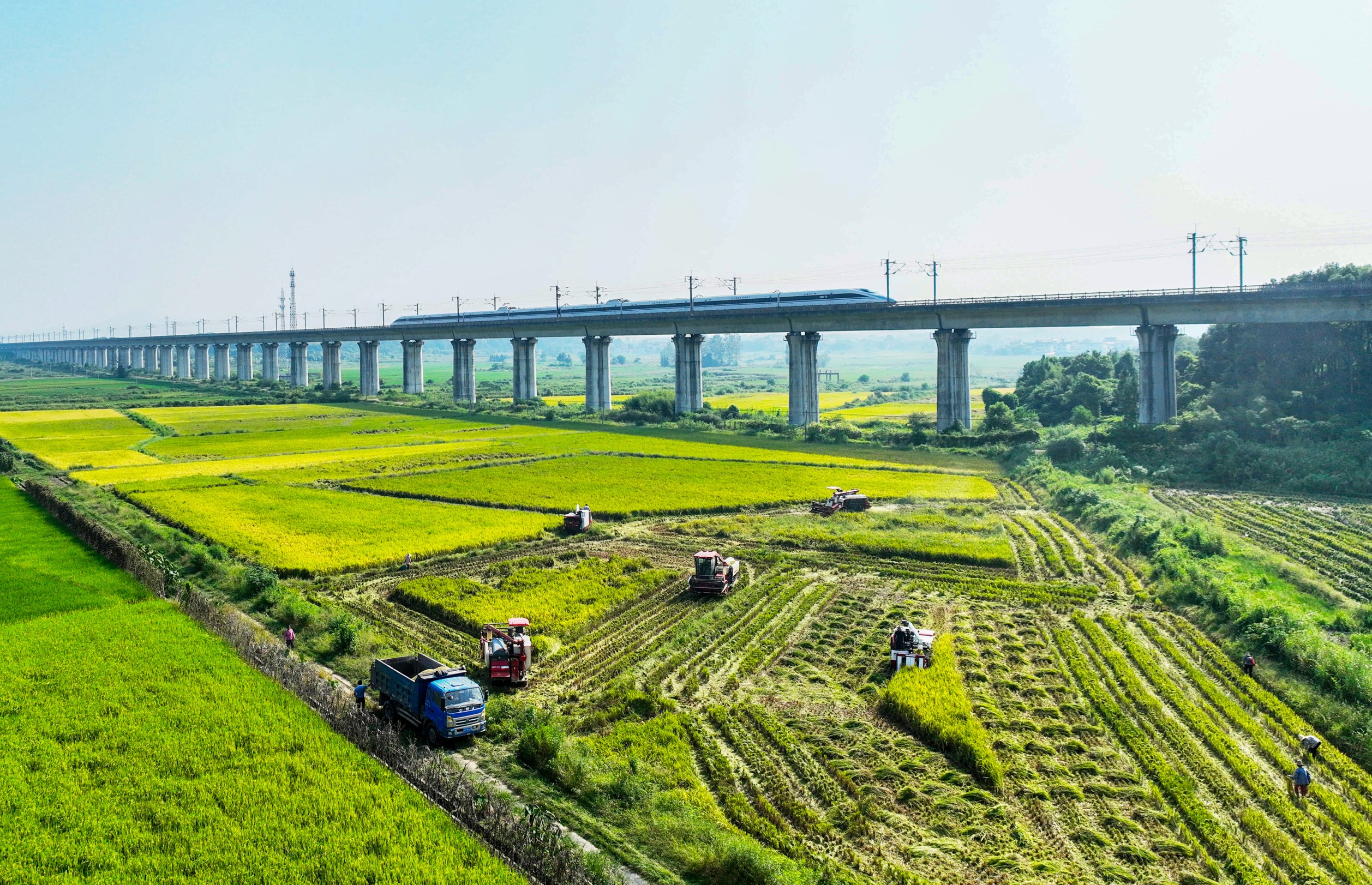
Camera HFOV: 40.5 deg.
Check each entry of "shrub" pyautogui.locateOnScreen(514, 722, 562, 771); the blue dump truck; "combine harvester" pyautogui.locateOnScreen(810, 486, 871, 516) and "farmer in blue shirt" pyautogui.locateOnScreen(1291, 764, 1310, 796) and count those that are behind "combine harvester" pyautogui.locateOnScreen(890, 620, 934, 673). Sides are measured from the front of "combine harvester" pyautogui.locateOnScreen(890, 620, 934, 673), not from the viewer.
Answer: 1

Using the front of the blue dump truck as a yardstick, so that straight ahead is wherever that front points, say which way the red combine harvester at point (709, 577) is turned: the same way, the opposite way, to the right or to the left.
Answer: to the right

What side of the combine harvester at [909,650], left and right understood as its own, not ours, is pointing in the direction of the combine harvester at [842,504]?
back

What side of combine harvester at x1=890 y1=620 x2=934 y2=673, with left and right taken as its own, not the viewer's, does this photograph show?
front

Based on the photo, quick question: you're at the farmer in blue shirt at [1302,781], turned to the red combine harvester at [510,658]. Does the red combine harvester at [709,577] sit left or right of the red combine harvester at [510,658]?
right

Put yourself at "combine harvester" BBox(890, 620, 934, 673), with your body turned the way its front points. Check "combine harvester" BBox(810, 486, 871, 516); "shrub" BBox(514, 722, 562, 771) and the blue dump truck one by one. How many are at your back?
1

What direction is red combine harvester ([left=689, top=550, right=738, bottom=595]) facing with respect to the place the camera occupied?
facing the viewer and to the left of the viewer

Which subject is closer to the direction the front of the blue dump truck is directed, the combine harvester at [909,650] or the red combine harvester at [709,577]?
the combine harvester

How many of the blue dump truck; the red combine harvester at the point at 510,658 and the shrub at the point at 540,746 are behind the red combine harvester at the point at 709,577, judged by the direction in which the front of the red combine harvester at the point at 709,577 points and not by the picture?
0

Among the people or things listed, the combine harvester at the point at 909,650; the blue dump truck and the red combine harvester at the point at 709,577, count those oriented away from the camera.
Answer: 0

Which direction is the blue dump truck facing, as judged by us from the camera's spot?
facing the viewer and to the right of the viewer
